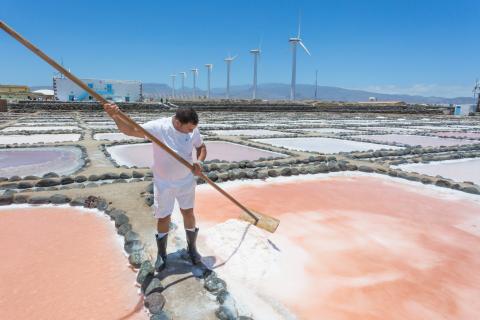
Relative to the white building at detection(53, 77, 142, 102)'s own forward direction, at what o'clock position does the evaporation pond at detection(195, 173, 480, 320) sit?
The evaporation pond is roughly at 12 o'clock from the white building.

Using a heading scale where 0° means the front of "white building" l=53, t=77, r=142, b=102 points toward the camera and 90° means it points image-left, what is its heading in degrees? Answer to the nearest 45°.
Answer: approximately 0°

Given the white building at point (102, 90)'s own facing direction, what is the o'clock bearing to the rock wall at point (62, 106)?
The rock wall is roughly at 1 o'clock from the white building.

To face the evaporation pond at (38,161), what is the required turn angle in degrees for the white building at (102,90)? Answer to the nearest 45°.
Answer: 0° — it already faces it

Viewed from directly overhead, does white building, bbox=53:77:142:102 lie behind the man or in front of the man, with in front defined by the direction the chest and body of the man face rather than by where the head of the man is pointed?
behind

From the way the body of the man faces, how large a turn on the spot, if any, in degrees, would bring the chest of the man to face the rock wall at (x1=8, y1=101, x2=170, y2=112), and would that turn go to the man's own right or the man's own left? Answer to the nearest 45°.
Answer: approximately 135° to the man's own left

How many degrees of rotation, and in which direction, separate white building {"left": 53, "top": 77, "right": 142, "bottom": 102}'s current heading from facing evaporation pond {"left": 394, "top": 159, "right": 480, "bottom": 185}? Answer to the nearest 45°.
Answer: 0° — it already faces it

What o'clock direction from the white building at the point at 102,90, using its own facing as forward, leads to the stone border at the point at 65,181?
The stone border is roughly at 12 o'clock from the white building.

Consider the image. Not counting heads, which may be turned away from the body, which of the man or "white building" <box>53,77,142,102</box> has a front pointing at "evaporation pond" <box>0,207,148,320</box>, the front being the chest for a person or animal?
the white building

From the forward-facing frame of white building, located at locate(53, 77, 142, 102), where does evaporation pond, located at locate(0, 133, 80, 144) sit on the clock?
The evaporation pond is roughly at 12 o'clock from the white building.
